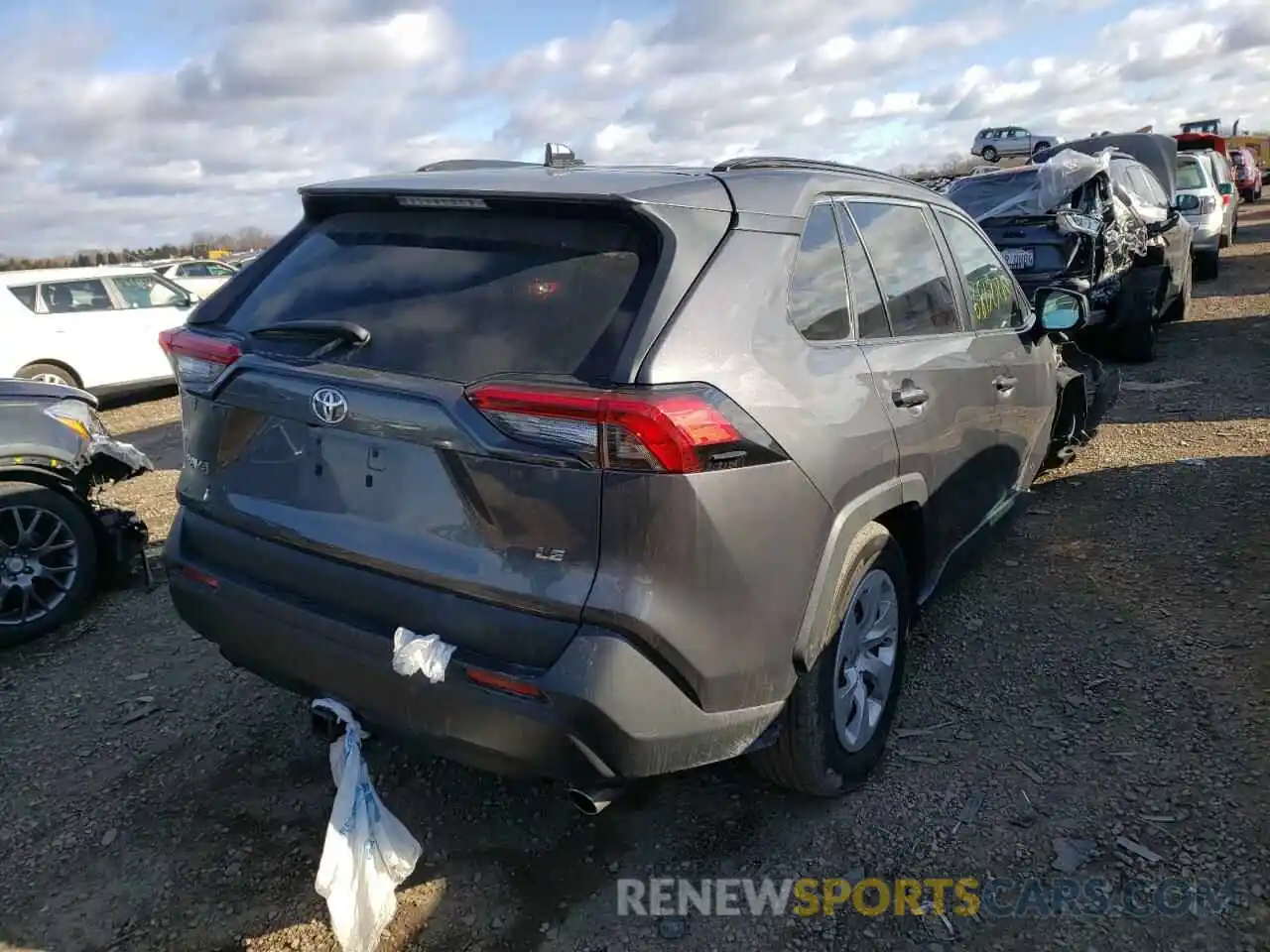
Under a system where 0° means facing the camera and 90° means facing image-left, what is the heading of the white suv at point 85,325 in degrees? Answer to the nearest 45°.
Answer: approximately 270°

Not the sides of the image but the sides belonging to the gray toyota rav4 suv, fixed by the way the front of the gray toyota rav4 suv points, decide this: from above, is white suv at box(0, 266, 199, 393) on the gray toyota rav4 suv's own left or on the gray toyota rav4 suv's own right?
on the gray toyota rav4 suv's own left

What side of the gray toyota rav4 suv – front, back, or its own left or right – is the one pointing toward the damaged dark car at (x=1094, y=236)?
front

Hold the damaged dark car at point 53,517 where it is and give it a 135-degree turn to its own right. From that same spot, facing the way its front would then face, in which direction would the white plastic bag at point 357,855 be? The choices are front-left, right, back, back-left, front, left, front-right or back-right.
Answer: front-left

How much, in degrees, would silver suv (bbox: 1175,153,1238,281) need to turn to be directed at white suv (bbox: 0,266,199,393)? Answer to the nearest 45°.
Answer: approximately 180°

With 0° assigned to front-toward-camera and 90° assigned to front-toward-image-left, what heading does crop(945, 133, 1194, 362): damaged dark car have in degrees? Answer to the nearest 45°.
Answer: approximately 225°

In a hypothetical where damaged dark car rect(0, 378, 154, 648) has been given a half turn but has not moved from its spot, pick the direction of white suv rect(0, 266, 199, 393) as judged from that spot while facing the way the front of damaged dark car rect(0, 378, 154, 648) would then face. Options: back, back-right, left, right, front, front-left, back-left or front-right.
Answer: right

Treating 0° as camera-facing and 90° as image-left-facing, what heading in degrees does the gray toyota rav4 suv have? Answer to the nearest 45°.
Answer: approximately 225°

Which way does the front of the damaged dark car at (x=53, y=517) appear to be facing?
to the viewer's right

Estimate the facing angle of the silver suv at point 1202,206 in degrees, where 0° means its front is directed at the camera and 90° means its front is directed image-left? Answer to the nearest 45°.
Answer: approximately 225°
